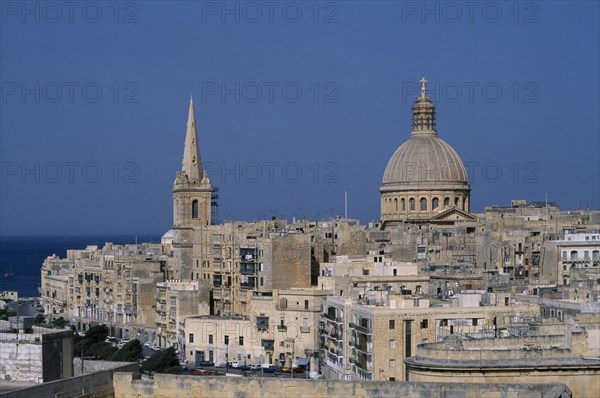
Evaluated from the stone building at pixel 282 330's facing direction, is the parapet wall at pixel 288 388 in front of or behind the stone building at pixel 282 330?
in front

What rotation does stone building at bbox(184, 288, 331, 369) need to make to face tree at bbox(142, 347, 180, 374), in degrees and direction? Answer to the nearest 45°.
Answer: approximately 45° to its right

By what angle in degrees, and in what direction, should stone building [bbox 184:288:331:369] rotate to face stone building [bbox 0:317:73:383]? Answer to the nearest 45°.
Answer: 0° — it already faces it

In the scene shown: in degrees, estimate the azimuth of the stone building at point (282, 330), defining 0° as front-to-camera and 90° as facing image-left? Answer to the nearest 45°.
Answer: approximately 0°

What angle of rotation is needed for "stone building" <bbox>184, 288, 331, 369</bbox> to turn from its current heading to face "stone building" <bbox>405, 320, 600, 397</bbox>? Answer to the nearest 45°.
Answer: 0° — it already faces it
